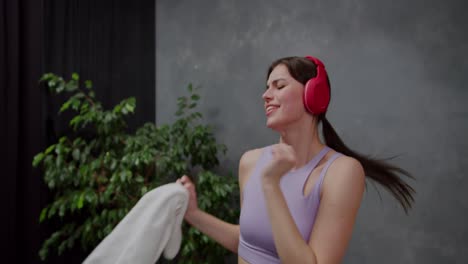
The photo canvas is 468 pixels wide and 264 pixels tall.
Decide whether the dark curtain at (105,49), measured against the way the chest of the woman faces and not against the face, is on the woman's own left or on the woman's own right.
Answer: on the woman's own right

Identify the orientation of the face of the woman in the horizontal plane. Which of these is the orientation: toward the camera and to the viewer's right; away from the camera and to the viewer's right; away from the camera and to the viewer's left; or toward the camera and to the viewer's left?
toward the camera and to the viewer's left

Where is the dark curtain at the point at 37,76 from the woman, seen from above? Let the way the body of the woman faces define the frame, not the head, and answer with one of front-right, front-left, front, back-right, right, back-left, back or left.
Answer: right

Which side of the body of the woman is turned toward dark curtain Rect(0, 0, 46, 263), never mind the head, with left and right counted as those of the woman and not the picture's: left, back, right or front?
right

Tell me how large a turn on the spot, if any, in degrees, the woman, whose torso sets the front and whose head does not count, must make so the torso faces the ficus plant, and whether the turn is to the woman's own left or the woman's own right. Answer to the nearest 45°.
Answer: approximately 90° to the woman's own right

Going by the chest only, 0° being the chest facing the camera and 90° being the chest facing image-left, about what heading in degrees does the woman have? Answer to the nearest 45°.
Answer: approximately 45°
